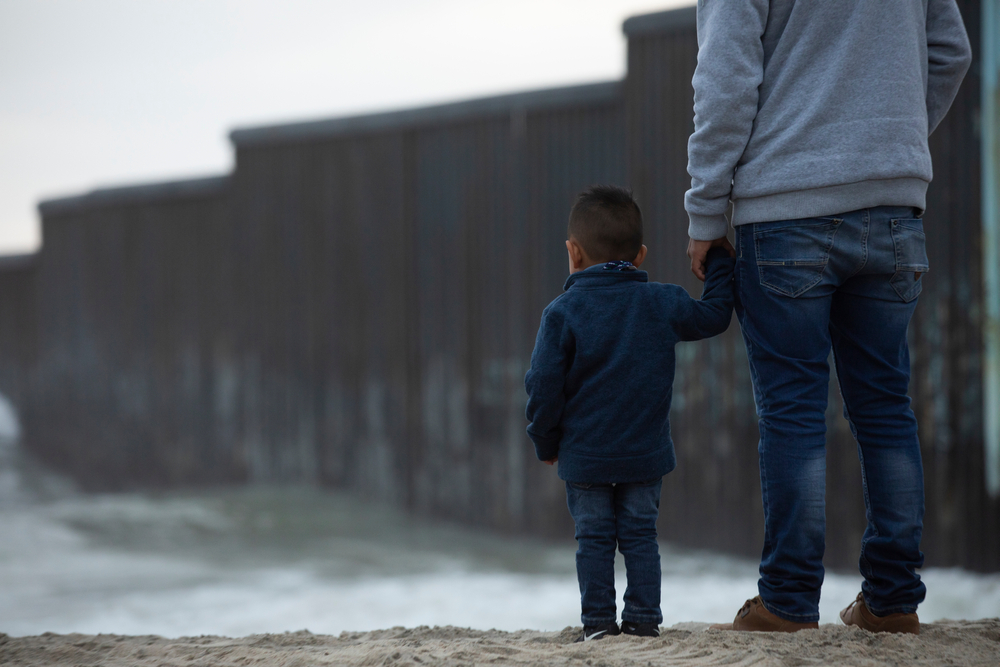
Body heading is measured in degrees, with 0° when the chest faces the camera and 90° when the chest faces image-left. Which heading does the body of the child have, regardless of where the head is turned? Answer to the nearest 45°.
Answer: approximately 180°

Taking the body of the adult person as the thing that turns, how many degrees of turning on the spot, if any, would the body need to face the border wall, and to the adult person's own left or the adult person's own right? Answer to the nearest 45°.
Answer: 0° — they already face it

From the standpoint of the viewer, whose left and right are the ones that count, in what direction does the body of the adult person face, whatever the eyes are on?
facing away from the viewer and to the left of the viewer
